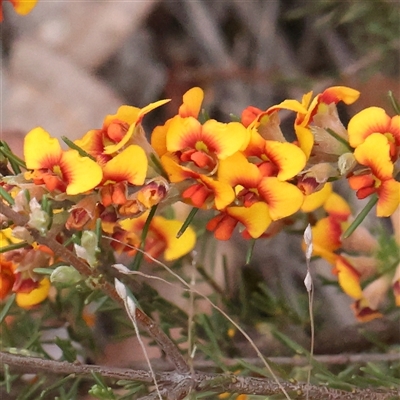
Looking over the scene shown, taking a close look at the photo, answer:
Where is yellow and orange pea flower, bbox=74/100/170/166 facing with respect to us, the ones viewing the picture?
facing the viewer and to the left of the viewer
